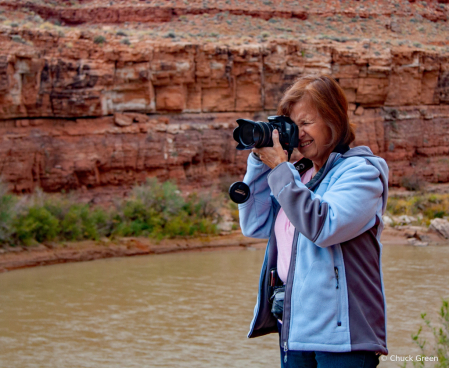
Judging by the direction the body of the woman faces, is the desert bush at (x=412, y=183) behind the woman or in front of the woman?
behind

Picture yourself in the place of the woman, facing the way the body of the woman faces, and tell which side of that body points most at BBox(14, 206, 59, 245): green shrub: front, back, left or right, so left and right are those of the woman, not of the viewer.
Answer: right

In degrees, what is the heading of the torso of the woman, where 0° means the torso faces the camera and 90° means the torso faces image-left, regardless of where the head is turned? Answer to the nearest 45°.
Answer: approximately 45°

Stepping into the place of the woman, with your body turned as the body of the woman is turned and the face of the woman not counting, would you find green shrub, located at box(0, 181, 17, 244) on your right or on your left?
on your right

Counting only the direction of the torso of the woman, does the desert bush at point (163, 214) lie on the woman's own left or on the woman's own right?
on the woman's own right
